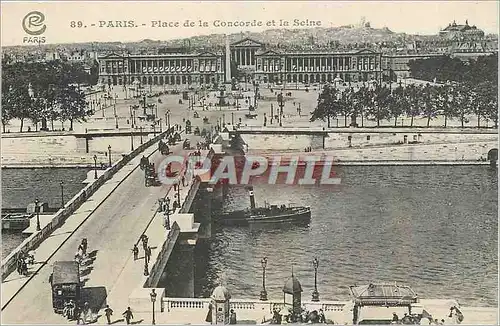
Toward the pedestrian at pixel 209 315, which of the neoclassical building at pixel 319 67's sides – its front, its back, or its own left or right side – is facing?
front

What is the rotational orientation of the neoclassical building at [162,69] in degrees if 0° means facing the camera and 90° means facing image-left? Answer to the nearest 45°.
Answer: approximately 0°

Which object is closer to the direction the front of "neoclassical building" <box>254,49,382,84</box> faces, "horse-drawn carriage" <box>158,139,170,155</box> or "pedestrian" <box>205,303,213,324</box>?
the pedestrian

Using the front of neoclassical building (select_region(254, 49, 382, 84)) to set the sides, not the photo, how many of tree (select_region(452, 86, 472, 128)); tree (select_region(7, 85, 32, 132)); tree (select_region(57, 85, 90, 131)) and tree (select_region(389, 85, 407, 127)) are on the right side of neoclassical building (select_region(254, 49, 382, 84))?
2
